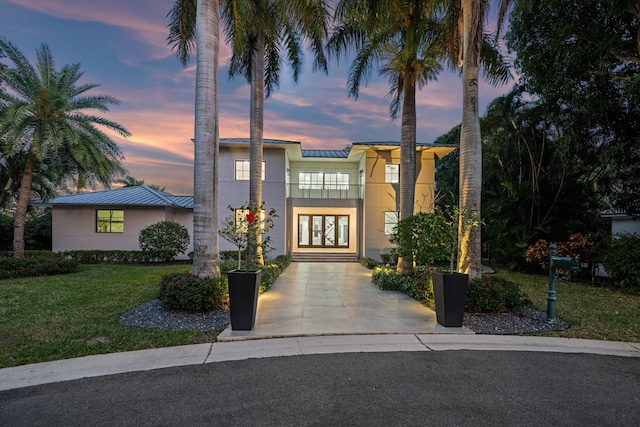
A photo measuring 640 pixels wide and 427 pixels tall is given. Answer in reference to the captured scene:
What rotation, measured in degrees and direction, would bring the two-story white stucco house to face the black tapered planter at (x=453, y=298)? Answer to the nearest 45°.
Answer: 0° — it already faces it

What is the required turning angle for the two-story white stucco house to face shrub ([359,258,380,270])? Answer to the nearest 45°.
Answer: approximately 45° to its left

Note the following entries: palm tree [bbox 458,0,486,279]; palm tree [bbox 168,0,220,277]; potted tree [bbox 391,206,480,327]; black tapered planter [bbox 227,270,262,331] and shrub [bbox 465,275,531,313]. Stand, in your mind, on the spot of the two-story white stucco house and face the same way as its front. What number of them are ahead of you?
5

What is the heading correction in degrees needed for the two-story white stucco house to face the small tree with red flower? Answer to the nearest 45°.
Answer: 0° — it already faces it

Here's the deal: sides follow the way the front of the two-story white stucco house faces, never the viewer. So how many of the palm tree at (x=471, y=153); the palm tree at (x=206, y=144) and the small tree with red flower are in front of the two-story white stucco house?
3

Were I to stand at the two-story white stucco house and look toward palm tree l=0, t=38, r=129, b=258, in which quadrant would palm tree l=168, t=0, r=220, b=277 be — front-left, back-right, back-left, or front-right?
front-left

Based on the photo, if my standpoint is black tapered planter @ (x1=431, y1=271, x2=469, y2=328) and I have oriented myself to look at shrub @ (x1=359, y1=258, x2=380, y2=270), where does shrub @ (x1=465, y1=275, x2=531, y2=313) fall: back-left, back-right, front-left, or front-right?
front-right

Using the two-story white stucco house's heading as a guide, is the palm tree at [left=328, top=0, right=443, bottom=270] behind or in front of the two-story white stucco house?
in front

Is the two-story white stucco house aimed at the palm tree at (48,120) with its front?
no

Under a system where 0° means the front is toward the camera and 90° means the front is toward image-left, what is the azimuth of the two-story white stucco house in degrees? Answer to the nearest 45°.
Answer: approximately 0°

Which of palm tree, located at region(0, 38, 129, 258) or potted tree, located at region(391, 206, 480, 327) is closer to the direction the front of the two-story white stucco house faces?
the potted tree

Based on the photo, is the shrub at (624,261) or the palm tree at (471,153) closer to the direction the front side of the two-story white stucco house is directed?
the palm tree

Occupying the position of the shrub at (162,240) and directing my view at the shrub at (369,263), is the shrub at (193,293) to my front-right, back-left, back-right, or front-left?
front-right

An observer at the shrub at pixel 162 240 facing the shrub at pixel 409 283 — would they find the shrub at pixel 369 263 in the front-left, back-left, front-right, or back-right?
front-left

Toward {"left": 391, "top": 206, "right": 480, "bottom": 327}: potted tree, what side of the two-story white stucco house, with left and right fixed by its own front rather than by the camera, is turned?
front

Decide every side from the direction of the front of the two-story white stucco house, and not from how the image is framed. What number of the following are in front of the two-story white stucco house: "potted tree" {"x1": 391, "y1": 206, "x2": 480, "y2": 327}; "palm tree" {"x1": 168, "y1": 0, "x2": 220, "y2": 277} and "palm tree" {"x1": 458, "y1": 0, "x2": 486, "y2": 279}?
3

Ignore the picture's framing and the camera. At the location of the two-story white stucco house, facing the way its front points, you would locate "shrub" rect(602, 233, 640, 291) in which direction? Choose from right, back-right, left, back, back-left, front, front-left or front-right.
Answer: front-left

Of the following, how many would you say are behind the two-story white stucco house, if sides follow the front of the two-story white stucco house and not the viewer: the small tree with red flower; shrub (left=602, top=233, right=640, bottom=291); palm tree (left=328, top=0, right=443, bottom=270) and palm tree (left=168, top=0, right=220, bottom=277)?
0

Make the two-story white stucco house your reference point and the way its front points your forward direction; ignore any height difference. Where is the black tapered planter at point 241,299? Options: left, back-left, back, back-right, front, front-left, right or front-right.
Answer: front

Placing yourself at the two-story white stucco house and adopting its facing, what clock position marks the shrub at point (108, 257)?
The shrub is roughly at 3 o'clock from the two-story white stucco house.
